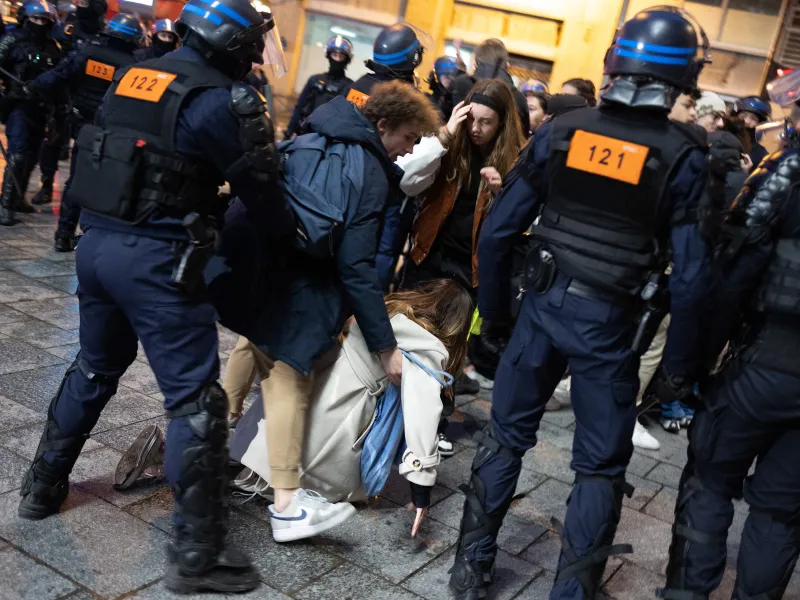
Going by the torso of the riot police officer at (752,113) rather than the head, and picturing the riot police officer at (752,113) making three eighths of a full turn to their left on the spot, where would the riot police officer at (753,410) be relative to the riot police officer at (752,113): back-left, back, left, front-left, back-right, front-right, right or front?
right

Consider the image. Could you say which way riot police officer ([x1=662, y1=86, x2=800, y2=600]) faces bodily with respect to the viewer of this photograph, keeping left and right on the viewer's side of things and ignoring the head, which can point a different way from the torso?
facing away from the viewer and to the left of the viewer

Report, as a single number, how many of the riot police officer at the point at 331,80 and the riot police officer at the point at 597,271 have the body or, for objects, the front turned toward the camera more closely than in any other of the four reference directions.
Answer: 1

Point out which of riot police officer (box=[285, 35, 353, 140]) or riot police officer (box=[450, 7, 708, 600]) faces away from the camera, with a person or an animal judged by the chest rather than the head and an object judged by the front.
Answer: riot police officer (box=[450, 7, 708, 600])

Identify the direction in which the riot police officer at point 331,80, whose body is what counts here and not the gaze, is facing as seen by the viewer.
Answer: toward the camera

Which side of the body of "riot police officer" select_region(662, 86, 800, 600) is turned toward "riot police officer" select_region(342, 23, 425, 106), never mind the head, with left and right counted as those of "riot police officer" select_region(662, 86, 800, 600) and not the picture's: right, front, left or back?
front

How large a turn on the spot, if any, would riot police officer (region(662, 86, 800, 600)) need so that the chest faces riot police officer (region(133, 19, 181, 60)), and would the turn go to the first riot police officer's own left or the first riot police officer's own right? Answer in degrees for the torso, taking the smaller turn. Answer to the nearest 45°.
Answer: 0° — they already face them

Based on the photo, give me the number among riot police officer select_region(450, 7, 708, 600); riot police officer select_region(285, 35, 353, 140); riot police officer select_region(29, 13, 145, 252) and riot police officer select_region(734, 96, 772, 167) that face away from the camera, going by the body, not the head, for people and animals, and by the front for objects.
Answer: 2

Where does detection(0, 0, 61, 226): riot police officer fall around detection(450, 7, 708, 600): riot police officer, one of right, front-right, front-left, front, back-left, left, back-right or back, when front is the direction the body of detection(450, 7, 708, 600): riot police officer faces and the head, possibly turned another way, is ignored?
front-left

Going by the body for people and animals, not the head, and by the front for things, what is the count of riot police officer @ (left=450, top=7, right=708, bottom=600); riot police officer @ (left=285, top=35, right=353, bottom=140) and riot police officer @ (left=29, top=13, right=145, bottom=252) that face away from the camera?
2

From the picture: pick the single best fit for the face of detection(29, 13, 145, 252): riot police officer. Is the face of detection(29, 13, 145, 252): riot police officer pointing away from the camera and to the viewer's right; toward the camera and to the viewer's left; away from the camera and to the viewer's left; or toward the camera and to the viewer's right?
away from the camera and to the viewer's right

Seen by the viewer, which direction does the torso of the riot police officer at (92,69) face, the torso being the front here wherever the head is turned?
away from the camera

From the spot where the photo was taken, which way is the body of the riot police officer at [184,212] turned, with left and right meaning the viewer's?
facing away from the viewer and to the right of the viewer

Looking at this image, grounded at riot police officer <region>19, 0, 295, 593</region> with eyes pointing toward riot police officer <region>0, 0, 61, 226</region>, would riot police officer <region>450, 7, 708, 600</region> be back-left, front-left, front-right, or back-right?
back-right

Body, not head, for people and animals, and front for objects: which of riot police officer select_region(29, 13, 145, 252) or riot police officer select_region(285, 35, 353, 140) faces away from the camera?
riot police officer select_region(29, 13, 145, 252)

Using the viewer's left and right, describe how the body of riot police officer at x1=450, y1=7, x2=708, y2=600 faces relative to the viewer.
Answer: facing away from the viewer
